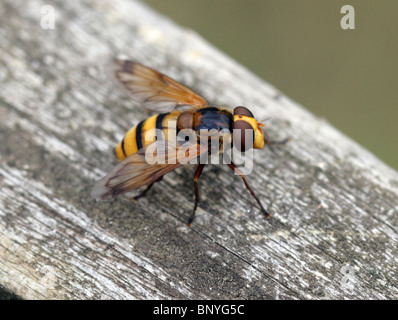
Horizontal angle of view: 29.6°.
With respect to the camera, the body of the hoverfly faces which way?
to the viewer's right
